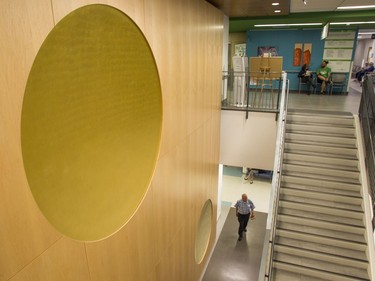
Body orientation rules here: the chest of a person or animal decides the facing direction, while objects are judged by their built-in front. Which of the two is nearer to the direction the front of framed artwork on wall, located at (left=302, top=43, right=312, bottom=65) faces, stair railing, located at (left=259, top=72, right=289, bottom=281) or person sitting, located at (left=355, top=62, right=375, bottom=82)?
the stair railing

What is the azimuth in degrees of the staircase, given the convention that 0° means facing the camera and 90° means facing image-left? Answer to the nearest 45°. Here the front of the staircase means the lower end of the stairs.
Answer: approximately 0°

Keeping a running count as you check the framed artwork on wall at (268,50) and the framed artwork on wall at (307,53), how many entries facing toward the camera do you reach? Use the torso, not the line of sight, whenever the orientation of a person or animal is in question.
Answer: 2

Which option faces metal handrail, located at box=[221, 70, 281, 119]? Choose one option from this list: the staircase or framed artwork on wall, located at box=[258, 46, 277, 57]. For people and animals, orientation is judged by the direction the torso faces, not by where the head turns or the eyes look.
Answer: the framed artwork on wall

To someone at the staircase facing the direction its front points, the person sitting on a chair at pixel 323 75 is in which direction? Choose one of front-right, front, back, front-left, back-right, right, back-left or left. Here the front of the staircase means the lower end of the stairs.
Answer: back

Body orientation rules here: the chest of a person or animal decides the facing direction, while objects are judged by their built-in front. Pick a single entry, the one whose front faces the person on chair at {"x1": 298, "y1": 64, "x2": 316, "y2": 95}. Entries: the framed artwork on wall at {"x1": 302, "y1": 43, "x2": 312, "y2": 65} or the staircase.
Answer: the framed artwork on wall

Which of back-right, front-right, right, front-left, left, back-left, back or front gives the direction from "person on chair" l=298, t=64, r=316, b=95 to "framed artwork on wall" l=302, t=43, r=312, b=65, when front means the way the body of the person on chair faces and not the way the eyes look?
back-left

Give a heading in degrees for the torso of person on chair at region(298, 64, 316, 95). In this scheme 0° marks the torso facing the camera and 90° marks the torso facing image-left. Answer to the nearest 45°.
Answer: approximately 315°

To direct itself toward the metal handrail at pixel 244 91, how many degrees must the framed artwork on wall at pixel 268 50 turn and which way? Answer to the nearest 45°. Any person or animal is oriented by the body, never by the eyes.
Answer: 0° — it already faces it

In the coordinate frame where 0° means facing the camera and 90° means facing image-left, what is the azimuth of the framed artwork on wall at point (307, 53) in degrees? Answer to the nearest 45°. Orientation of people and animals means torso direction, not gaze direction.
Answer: approximately 0°

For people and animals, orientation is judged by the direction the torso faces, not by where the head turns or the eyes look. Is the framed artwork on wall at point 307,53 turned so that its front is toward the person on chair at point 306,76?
yes

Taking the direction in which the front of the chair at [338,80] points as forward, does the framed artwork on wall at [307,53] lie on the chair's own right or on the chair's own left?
on the chair's own right
